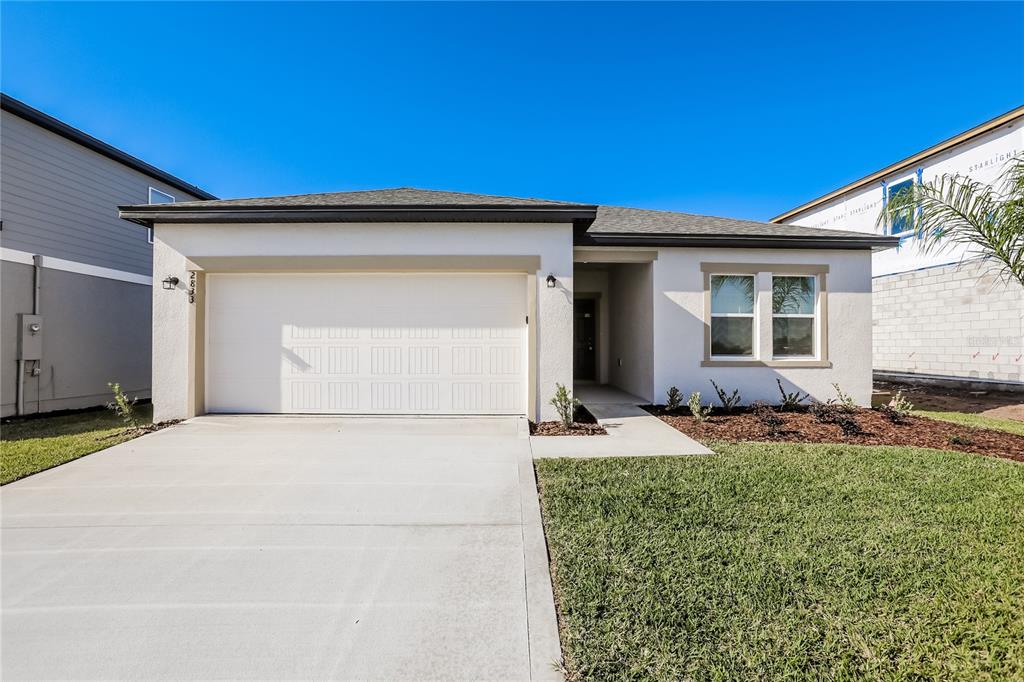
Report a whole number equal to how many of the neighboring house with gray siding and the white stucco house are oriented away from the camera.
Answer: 0

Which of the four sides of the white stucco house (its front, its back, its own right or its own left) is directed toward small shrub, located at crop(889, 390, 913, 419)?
left

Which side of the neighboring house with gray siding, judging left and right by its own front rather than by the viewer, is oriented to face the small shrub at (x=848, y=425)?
left

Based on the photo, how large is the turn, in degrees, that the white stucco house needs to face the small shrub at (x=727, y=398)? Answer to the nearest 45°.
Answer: approximately 90° to its left

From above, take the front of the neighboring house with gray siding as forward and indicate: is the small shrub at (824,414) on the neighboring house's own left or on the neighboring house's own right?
on the neighboring house's own left

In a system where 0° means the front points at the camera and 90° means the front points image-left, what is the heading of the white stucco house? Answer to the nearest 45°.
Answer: approximately 0°

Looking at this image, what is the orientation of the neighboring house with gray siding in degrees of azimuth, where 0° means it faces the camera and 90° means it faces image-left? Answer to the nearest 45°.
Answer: approximately 45°

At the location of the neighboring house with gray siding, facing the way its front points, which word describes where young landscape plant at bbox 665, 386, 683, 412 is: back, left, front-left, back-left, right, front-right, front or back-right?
left

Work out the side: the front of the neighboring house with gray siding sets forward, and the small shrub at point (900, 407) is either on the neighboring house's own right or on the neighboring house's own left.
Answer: on the neighboring house's own left
